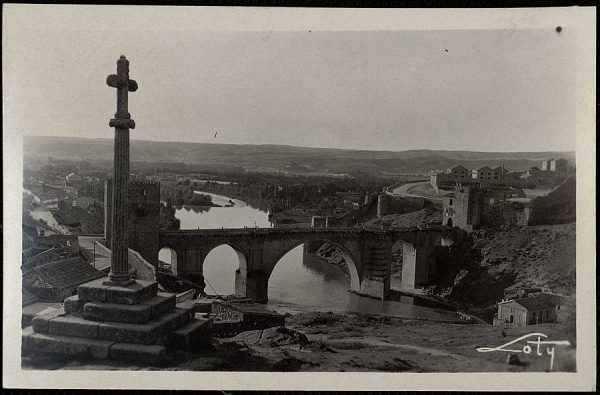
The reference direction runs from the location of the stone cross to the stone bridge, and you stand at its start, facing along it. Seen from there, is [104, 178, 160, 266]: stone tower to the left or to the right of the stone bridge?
left

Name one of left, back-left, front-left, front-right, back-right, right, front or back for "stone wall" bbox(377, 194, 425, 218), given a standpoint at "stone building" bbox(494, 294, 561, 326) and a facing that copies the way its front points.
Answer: right

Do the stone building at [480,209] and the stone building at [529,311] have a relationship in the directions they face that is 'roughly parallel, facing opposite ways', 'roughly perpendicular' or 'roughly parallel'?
roughly parallel

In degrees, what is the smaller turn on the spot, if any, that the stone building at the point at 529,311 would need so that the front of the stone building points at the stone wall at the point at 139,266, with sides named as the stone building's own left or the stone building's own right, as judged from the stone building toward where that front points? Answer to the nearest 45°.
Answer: approximately 45° to the stone building's own right

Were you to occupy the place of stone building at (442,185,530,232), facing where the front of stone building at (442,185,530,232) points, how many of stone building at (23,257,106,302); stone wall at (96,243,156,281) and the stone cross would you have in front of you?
3

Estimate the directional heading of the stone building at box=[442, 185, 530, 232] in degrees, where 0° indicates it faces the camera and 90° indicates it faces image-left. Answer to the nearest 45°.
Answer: approximately 45°

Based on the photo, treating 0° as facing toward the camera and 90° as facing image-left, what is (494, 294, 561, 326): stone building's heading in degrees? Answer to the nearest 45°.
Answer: approximately 45°

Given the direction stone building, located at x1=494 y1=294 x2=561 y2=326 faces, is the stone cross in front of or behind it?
in front

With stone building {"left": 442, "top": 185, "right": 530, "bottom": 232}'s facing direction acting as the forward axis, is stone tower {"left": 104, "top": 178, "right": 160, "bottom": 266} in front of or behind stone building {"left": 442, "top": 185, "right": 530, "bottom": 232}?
in front

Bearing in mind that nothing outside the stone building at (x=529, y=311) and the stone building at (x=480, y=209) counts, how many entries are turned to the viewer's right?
0
